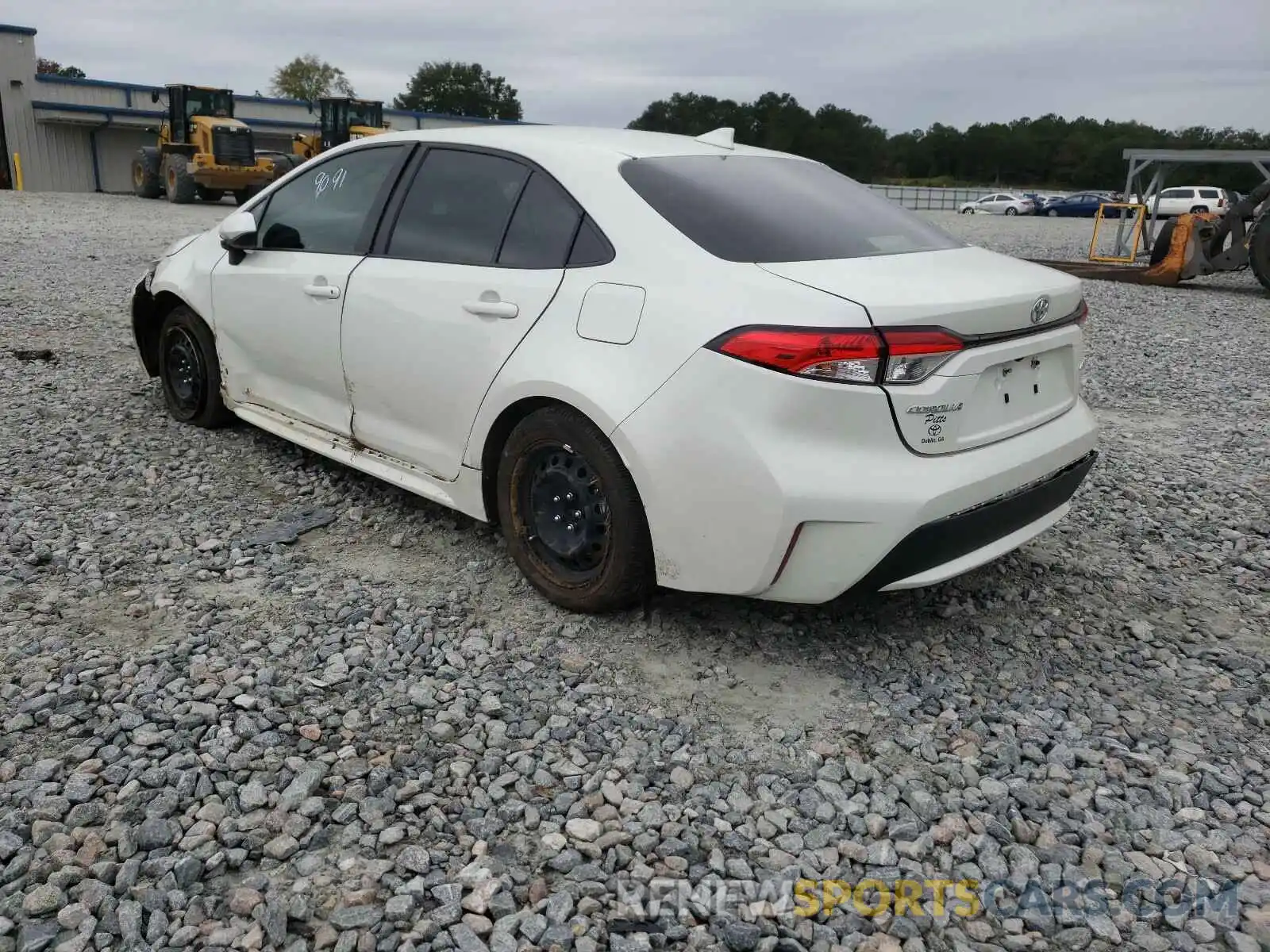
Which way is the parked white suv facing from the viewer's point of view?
to the viewer's left

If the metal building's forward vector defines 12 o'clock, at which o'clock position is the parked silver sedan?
The parked silver sedan is roughly at 11 o'clock from the metal building.

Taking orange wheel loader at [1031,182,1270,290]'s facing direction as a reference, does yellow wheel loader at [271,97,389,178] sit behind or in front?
in front

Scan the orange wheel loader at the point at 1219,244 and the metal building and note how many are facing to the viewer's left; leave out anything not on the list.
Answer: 1

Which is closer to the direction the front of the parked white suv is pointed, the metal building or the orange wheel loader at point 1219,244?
the metal building

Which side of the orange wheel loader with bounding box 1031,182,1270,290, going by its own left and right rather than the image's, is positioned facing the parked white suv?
right

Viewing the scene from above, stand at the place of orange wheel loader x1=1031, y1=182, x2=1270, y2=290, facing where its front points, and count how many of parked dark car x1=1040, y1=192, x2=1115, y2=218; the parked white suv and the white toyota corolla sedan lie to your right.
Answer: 2

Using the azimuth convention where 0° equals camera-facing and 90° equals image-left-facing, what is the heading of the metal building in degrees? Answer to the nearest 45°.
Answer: approximately 315°

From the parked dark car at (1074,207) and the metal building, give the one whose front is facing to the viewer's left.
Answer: the parked dark car

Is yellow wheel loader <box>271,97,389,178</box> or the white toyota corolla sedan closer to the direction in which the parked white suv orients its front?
the yellow wheel loader

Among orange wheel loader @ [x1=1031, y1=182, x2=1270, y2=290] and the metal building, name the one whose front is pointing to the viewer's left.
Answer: the orange wheel loader

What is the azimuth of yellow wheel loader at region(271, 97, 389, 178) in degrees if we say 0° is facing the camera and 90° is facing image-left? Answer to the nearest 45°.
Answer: approximately 45°

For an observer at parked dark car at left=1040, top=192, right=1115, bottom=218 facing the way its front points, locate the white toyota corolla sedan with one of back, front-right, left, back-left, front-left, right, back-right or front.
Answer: left

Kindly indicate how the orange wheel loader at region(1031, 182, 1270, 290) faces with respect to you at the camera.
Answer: facing to the left of the viewer

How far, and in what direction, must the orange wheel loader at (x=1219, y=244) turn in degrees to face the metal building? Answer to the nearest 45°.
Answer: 0° — it already faces it

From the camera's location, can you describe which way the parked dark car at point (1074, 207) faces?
facing to the left of the viewer
